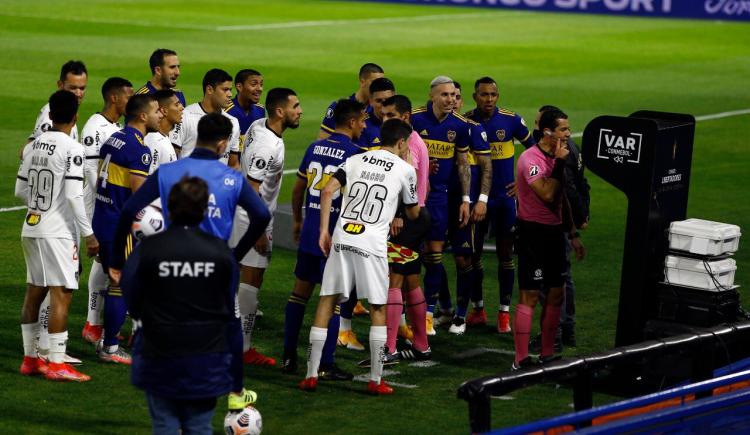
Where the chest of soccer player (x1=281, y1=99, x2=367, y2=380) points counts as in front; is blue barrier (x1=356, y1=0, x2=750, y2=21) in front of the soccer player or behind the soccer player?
in front

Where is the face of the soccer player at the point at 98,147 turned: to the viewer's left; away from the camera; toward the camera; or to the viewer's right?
to the viewer's right

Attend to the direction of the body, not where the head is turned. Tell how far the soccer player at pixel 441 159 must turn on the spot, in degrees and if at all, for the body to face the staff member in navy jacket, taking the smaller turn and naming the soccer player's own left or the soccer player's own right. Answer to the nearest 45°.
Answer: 0° — they already face them

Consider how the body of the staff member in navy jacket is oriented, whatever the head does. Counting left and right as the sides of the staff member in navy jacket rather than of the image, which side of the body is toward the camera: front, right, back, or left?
back

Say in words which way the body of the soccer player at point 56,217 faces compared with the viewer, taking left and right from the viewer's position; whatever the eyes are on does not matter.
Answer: facing away from the viewer and to the right of the viewer

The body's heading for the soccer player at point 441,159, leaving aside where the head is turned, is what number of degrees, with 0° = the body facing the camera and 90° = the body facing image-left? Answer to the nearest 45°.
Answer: approximately 0°

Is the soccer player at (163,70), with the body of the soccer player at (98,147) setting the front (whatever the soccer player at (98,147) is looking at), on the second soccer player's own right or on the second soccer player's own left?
on the second soccer player's own left

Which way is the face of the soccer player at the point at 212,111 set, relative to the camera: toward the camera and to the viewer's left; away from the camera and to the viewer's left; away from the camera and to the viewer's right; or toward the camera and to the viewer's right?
toward the camera and to the viewer's right

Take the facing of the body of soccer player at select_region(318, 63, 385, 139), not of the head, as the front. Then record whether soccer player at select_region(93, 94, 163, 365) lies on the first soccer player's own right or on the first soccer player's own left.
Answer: on the first soccer player's own right

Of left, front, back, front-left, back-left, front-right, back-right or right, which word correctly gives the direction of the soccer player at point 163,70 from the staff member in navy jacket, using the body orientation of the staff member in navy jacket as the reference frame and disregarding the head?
front

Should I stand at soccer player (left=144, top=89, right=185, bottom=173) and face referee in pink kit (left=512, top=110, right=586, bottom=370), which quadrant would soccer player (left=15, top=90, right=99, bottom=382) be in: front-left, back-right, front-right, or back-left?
back-right

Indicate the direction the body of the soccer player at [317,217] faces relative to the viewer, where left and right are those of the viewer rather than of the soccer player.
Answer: facing away from the viewer and to the right of the viewer
